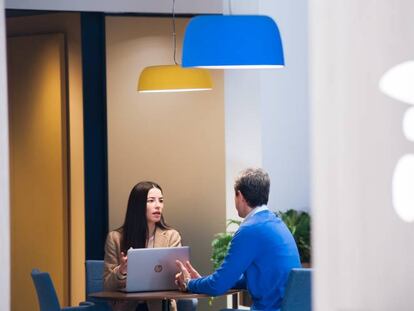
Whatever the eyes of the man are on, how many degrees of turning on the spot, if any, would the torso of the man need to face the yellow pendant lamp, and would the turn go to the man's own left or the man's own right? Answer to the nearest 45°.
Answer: approximately 45° to the man's own right

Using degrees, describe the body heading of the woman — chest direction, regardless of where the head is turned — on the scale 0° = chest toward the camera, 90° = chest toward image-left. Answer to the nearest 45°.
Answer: approximately 315°

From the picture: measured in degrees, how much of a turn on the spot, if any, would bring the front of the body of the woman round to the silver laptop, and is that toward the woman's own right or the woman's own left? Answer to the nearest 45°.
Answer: approximately 45° to the woman's own right

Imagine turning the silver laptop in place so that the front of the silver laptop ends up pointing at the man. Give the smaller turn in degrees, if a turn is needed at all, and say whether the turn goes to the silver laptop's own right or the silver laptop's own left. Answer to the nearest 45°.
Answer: approximately 135° to the silver laptop's own right

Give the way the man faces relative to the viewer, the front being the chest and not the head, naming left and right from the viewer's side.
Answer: facing away from the viewer and to the left of the viewer

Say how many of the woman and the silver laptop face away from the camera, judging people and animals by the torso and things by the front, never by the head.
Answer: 1

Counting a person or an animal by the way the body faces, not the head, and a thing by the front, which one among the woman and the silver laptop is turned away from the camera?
the silver laptop

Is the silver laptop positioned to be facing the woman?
yes

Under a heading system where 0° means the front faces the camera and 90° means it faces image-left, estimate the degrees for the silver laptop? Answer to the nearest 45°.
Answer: approximately 180°

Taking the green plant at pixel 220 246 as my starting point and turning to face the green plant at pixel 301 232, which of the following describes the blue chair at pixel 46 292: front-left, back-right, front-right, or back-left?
back-right
